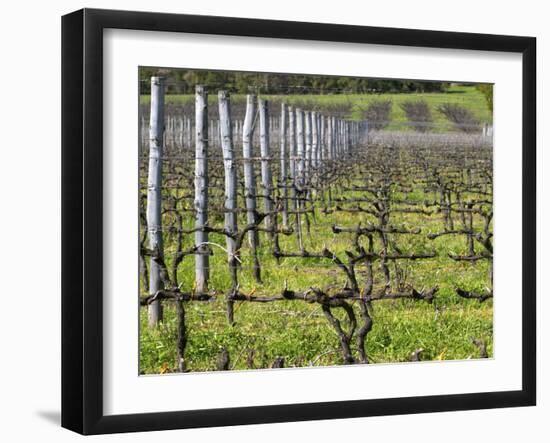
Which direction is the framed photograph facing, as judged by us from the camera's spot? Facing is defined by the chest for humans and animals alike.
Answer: facing the viewer and to the right of the viewer
